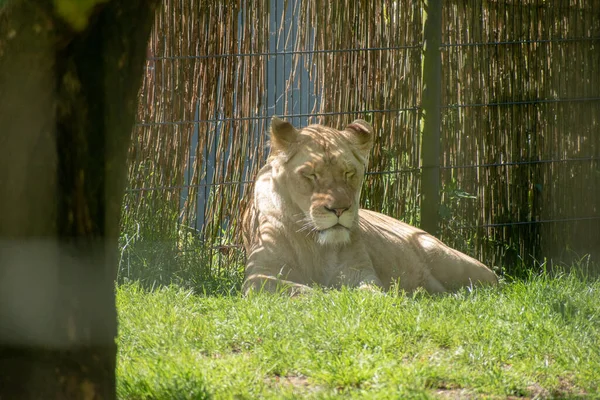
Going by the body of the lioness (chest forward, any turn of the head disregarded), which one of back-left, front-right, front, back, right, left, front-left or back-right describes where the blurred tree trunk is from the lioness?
front-left

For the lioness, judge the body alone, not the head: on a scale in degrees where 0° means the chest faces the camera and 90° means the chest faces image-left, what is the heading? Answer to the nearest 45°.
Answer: approximately 45°
